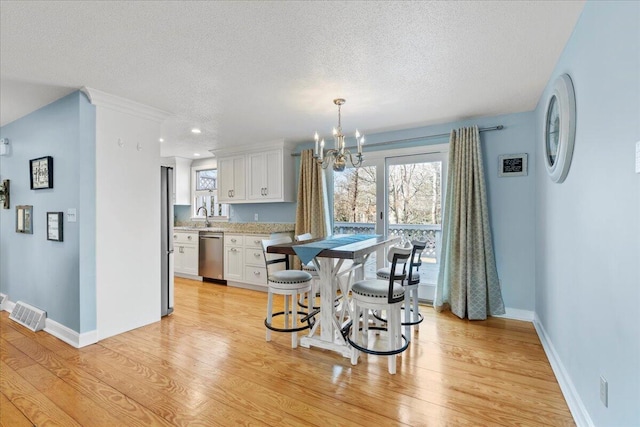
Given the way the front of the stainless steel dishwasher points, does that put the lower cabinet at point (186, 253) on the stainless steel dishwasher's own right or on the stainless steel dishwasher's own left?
on the stainless steel dishwasher's own right

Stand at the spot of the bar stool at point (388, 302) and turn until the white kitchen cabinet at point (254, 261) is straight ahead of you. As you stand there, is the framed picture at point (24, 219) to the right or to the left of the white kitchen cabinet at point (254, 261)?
left

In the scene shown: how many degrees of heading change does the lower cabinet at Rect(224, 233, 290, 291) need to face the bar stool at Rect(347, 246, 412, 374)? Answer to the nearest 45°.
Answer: approximately 45° to its left

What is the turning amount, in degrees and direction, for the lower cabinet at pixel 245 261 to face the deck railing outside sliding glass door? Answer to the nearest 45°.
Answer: approximately 90° to its left

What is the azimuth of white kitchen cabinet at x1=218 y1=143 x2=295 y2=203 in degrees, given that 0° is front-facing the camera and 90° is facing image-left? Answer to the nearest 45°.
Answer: approximately 45°

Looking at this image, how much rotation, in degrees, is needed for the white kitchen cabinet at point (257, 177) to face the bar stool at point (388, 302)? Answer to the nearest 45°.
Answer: approximately 45° to its left

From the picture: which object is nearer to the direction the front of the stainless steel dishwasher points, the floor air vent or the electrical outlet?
the floor air vent

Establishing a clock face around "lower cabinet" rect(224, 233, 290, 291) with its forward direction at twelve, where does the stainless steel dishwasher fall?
The stainless steel dishwasher is roughly at 3 o'clock from the lower cabinet.

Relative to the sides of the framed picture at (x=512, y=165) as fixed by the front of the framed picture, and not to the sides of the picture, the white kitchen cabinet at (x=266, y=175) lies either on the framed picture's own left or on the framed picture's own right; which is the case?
on the framed picture's own right
